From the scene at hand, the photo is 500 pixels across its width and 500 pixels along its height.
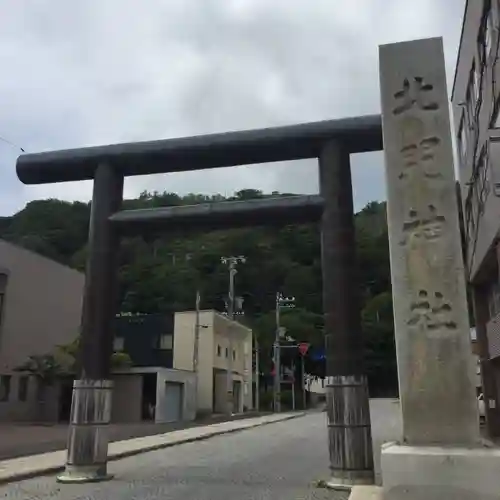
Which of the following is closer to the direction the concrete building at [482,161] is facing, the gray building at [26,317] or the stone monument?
the gray building

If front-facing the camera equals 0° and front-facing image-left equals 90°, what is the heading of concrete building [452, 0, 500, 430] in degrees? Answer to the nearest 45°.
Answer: approximately 90°

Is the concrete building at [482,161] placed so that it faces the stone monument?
no

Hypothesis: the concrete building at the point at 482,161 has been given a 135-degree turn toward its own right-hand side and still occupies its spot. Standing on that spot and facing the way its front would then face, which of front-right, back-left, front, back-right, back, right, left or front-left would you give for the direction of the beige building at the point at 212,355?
left

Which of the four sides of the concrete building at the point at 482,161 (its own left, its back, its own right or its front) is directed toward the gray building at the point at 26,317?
front

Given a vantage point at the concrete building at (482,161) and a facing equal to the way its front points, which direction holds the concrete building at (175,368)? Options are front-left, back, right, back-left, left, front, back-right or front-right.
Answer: front-right
